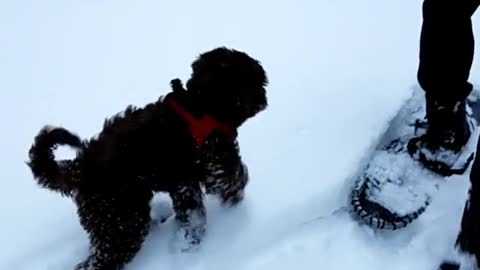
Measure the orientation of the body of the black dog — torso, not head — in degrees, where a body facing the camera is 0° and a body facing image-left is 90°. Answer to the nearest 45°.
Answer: approximately 270°
